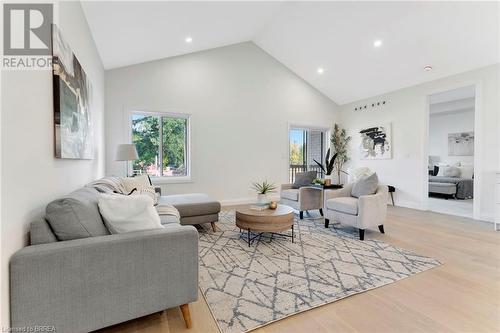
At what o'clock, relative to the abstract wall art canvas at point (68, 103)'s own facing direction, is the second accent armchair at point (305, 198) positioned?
The second accent armchair is roughly at 12 o'clock from the abstract wall art canvas.

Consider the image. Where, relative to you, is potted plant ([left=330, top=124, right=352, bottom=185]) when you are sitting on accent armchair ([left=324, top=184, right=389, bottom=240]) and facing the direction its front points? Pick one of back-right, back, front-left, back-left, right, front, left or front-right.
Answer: back-right

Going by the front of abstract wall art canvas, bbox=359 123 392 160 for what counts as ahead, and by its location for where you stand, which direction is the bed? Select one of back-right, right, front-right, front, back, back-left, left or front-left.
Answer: back

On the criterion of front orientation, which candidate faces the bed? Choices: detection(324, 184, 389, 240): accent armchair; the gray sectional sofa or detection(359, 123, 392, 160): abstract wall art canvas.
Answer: the gray sectional sofa

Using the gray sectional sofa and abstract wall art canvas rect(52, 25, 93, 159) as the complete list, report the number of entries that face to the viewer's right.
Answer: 2

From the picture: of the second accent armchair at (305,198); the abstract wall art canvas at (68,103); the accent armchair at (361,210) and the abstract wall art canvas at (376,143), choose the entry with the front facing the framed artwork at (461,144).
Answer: the abstract wall art canvas at (68,103)

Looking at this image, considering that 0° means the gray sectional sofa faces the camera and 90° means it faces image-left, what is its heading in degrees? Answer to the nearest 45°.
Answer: approximately 270°

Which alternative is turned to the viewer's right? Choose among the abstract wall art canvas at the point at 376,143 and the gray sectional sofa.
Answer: the gray sectional sofa

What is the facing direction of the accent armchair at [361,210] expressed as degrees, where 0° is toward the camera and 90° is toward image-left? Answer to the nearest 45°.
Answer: approximately 45°

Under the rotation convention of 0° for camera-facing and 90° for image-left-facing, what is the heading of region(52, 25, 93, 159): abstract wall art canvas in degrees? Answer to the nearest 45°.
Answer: approximately 270°
